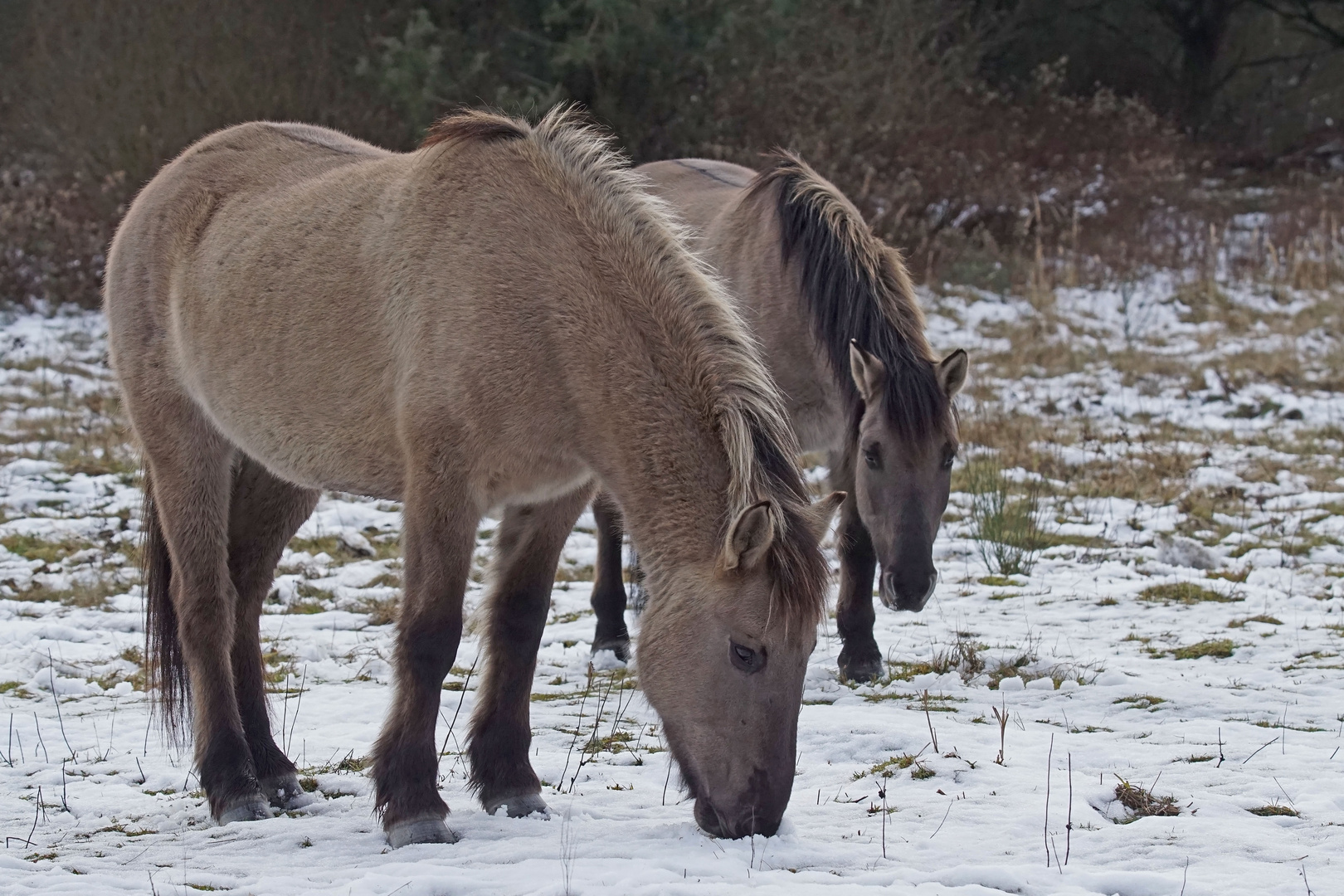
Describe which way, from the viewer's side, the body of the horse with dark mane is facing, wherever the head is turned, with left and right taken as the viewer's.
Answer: facing the viewer and to the right of the viewer

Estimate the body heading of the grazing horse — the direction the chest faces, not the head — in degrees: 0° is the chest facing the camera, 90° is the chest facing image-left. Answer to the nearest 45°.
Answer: approximately 315°

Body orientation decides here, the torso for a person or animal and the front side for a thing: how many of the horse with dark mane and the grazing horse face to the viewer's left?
0

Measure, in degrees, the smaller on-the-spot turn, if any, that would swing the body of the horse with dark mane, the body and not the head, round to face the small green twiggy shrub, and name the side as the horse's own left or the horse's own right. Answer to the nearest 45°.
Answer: approximately 90° to the horse's own left

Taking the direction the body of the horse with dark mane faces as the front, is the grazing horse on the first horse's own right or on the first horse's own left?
on the first horse's own right
